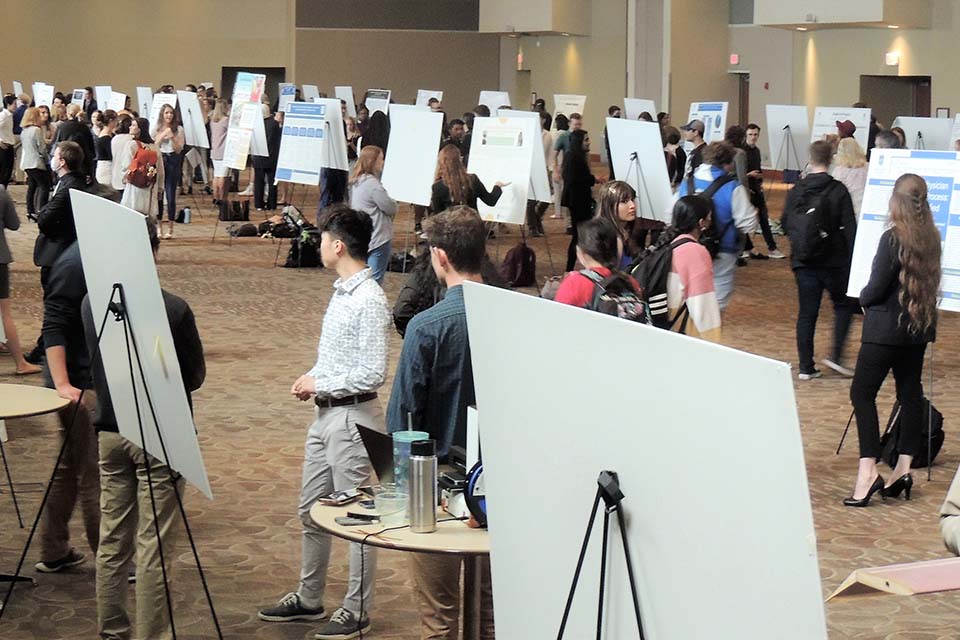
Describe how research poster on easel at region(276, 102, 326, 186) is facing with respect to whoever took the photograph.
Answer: facing the viewer

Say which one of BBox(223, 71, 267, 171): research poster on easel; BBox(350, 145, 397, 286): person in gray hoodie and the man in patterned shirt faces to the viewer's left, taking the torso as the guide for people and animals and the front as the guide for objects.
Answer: the man in patterned shirt

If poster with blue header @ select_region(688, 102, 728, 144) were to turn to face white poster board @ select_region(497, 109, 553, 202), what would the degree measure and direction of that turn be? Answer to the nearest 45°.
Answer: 0° — it already faces it

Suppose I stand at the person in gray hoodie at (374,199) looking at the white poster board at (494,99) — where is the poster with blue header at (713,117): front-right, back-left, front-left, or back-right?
front-right

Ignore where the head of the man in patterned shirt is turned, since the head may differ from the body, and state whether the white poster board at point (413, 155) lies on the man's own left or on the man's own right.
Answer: on the man's own right

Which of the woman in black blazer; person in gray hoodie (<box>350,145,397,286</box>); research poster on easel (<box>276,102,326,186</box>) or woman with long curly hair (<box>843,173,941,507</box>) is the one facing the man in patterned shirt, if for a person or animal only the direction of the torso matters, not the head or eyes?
the research poster on easel

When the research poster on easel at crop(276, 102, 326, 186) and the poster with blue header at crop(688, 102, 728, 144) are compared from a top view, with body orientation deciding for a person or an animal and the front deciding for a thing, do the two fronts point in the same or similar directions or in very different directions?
same or similar directions

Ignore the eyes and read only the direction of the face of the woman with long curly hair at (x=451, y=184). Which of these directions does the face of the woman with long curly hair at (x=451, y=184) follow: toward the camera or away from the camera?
away from the camera

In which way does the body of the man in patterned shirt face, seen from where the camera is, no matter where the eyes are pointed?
to the viewer's left

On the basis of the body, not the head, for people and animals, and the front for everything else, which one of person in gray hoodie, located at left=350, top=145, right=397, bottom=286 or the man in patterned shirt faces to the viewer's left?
the man in patterned shirt

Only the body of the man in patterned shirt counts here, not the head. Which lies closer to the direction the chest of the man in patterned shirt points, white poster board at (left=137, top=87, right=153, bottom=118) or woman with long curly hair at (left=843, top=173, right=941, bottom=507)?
the white poster board

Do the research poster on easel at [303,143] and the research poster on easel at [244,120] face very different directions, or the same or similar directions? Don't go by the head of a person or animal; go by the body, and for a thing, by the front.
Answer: same or similar directions

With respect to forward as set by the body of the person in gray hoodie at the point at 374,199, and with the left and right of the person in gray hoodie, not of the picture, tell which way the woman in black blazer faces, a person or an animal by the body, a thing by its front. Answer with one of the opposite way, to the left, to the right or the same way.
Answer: the same way

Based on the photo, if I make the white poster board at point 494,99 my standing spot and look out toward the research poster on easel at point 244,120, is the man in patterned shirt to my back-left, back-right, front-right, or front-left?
front-left

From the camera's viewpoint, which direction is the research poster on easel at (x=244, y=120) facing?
toward the camera

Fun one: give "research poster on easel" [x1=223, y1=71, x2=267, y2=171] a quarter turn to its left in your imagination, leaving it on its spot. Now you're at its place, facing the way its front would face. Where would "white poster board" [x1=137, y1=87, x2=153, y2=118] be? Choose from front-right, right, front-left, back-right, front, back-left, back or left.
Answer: left

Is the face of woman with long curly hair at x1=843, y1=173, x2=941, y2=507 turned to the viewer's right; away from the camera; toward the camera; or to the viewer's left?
away from the camera
